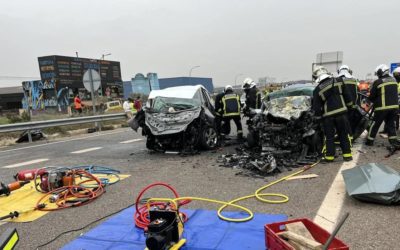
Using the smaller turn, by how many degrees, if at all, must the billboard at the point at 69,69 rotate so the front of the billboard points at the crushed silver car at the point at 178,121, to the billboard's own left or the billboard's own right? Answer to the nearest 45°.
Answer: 0° — it already faces it

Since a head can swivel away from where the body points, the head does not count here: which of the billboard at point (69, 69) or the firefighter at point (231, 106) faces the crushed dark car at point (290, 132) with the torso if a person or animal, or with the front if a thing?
the billboard

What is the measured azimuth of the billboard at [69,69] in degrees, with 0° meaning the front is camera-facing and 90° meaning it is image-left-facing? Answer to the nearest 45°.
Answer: approximately 0°

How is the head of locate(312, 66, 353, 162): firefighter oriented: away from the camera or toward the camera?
away from the camera

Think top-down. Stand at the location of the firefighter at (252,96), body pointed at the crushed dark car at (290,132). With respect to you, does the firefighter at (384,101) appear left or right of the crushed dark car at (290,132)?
left
